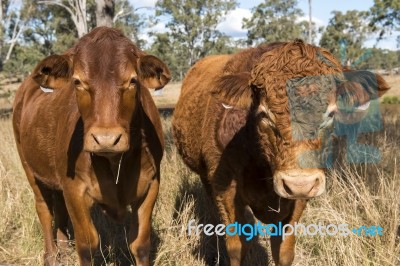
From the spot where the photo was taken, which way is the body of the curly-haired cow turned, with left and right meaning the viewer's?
facing the viewer and to the right of the viewer

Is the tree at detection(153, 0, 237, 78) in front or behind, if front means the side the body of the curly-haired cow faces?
behind

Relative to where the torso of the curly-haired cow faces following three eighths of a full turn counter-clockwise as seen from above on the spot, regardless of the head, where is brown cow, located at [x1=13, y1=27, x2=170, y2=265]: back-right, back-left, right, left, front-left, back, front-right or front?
left
